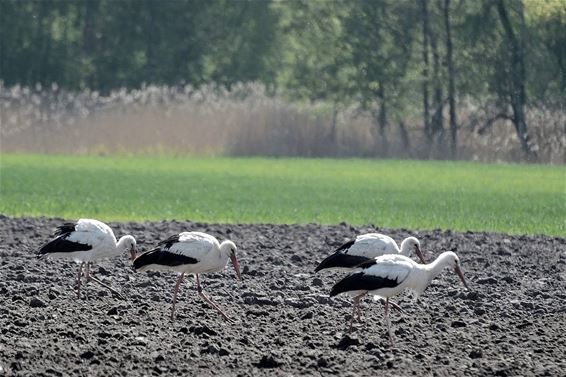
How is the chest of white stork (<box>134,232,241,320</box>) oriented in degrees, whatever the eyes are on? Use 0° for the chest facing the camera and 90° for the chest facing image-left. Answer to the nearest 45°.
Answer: approximately 270°

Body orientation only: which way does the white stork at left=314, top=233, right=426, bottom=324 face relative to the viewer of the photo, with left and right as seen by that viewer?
facing to the right of the viewer

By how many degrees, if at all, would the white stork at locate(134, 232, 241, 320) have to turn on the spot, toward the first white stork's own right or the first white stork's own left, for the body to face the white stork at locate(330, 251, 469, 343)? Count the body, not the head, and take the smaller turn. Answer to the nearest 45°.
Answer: approximately 45° to the first white stork's own right

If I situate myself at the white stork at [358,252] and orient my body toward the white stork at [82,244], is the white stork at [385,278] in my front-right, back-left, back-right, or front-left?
back-left

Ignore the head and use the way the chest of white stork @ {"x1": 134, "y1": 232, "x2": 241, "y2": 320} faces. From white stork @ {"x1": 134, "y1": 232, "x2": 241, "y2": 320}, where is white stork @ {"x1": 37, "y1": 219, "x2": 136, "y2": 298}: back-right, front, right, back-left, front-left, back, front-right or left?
back-left

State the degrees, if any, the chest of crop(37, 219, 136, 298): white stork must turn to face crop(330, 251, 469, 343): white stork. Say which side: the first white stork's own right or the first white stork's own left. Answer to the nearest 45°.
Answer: approximately 45° to the first white stork's own right

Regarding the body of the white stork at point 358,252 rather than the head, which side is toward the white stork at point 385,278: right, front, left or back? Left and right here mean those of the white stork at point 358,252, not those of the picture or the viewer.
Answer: right

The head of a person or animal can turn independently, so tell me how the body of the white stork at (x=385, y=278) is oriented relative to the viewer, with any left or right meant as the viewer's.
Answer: facing to the right of the viewer

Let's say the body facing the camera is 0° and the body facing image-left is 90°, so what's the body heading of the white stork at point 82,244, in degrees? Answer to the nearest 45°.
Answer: approximately 270°
